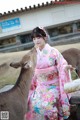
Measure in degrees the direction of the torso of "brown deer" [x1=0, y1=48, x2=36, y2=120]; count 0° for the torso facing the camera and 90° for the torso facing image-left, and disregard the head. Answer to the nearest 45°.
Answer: approximately 270°

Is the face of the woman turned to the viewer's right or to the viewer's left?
to the viewer's left

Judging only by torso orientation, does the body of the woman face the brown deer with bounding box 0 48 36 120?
no

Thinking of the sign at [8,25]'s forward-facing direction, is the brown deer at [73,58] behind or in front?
in front

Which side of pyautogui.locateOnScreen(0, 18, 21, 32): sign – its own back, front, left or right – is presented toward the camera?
front

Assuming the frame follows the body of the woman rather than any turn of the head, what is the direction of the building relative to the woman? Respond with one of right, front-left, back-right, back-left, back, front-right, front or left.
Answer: back-right

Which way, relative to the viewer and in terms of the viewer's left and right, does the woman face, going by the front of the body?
facing the viewer and to the left of the viewer

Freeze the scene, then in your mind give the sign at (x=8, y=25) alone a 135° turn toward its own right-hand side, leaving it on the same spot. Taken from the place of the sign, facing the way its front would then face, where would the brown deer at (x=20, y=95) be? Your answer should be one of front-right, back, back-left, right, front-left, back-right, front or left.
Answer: back-left

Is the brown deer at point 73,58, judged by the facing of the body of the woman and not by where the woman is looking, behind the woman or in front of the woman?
behind
